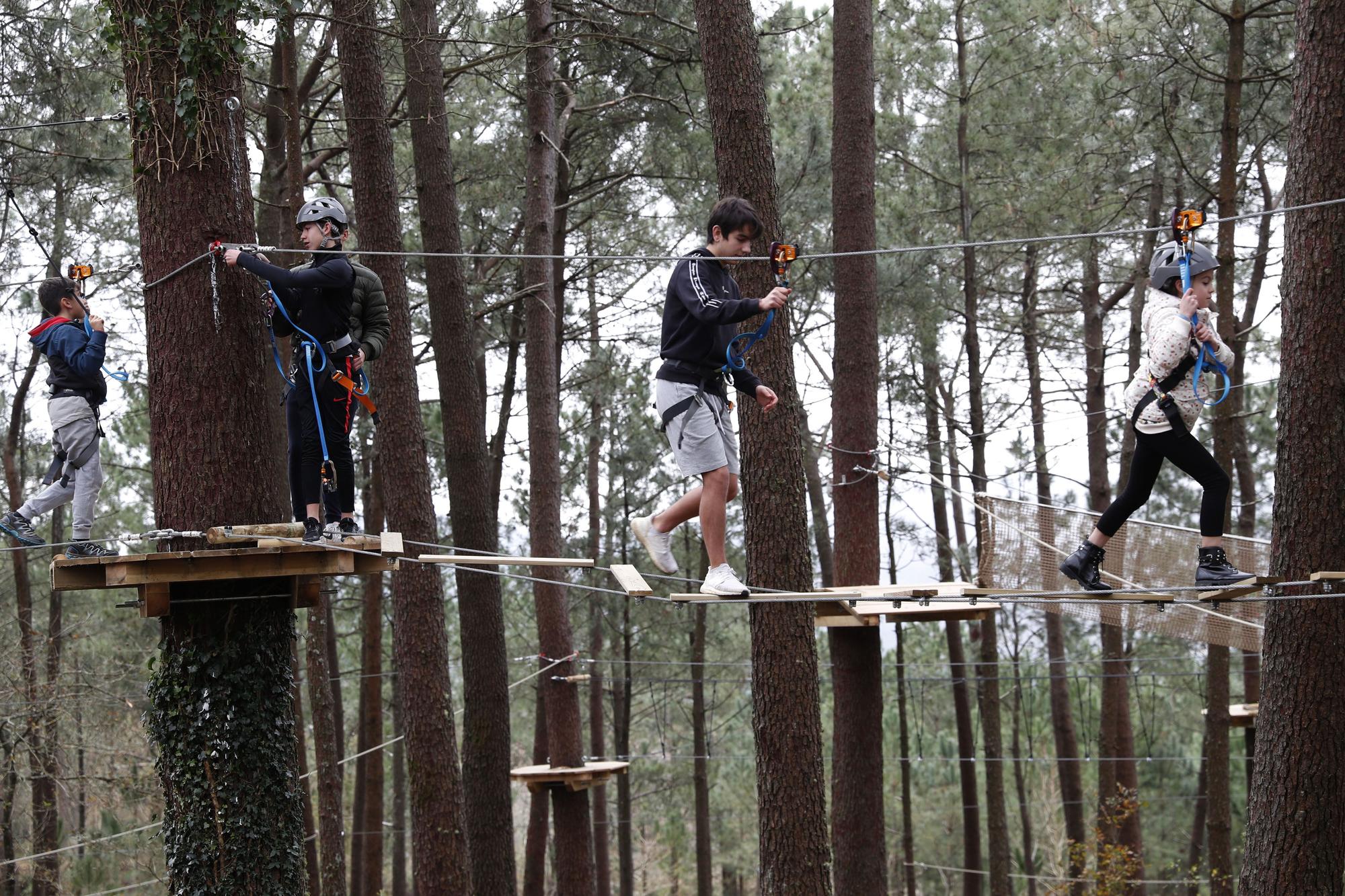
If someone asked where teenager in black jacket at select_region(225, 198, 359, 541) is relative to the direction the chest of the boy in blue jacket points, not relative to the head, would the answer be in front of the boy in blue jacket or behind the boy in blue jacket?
in front

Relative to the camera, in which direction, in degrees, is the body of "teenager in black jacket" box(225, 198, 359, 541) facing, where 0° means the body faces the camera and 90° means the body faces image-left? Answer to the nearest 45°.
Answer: approximately 45°

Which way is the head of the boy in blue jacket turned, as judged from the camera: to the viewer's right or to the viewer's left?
to the viewer's right

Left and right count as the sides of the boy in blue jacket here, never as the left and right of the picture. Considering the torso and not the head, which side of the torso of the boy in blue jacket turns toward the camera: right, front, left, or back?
right

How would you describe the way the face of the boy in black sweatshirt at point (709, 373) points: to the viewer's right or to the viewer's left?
to the viewer's right
